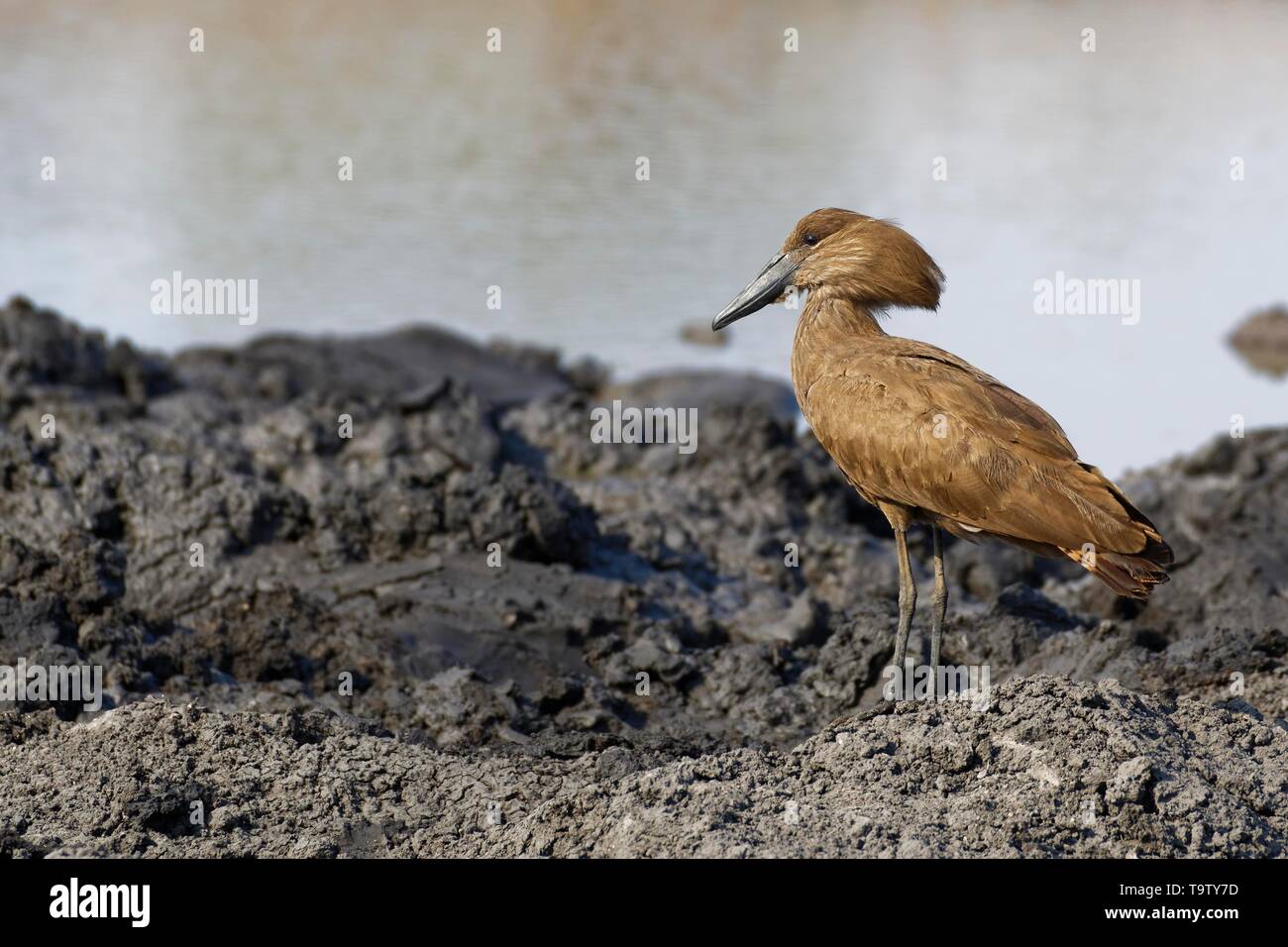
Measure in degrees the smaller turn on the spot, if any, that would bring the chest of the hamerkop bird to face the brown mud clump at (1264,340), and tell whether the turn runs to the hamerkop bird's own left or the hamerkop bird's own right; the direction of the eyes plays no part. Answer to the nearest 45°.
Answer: approximately 90° to the hamerkop bird's own right

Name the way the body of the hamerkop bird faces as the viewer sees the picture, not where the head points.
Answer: to the viewer's left
